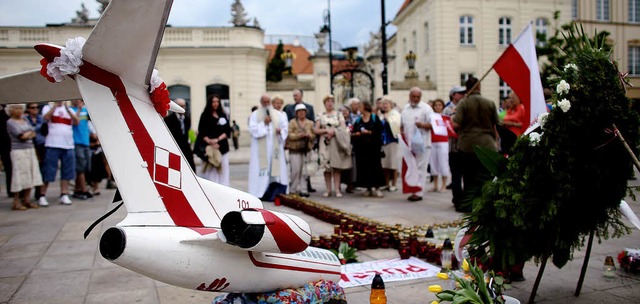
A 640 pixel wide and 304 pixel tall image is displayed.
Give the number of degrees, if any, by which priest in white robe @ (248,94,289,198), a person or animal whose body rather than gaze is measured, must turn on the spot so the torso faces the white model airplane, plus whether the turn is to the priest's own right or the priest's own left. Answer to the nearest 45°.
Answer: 0° — they already face it

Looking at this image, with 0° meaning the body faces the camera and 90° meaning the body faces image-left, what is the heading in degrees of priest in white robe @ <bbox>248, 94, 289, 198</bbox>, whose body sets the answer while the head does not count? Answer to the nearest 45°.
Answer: approximately 0°

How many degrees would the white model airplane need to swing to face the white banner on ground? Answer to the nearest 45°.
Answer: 0° — it already faces it

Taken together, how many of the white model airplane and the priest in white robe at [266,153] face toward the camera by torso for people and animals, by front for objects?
1

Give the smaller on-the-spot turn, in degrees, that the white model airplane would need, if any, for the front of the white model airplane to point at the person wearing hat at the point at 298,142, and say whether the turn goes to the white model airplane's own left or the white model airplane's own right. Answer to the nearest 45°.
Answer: approximately 45° to the white model airplane's own left

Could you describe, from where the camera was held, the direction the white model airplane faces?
facing away from the viewer and to the right of the viewer
